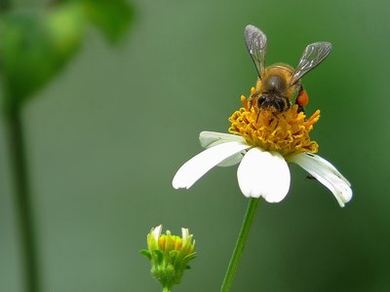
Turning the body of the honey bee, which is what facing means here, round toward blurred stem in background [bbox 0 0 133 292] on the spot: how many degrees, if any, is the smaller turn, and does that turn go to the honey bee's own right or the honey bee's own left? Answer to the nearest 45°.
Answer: approximately 90° to the honey bee's own right

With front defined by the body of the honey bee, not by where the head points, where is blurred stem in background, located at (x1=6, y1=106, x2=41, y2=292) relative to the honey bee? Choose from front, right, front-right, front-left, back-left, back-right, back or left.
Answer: right

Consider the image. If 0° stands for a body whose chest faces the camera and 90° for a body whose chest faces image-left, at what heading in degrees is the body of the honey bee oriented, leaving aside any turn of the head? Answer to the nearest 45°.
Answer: approximately 0°

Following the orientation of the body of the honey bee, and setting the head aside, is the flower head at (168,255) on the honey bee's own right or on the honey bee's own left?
on the honey bee's own right

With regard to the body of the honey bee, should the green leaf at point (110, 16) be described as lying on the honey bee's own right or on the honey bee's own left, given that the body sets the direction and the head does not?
on the honey bee's own right
